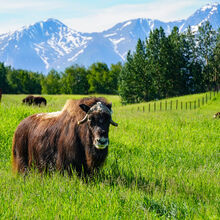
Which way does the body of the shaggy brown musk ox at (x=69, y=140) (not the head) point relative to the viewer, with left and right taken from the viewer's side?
facing the viewer and to the right of the viewer
